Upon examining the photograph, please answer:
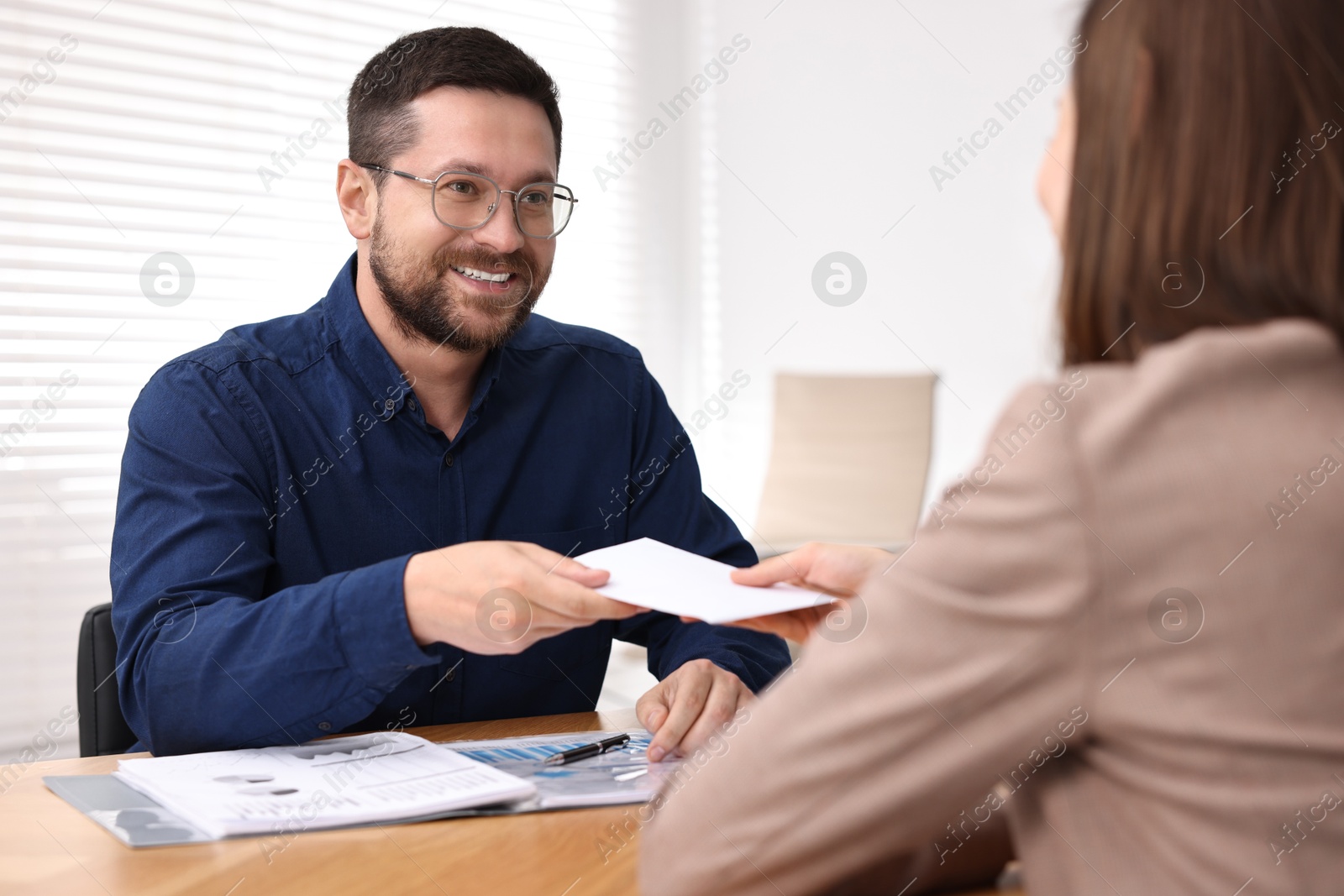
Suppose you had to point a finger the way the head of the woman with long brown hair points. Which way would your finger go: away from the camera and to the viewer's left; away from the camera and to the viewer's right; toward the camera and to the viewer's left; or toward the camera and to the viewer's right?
away from the camera and to the viewer's left

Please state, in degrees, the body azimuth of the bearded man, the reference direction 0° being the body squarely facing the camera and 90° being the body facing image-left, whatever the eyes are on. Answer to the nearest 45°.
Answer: approximately 315°

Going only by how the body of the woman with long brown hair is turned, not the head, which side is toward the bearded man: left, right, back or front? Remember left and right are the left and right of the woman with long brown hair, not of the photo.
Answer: front

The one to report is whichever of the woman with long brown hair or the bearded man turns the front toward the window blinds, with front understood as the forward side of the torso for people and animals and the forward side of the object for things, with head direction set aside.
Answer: the woman with long brown hair

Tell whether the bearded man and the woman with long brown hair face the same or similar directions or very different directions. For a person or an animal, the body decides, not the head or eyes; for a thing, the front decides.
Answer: very different directions

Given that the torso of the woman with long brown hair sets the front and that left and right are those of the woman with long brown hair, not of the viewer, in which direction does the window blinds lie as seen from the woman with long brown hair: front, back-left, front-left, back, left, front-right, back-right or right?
front

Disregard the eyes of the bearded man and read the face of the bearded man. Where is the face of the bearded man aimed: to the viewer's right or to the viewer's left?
to the viewer's right

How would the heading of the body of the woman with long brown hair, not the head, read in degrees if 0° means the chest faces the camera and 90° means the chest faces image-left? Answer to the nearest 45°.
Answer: approximately 135°

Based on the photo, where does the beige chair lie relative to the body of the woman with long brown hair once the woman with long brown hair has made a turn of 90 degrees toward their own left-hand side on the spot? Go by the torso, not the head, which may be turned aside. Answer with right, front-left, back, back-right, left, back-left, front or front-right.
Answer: back-right
